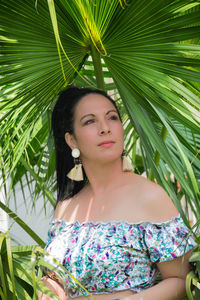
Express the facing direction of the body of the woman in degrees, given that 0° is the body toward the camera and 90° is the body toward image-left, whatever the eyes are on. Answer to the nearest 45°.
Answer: approximately 45°
